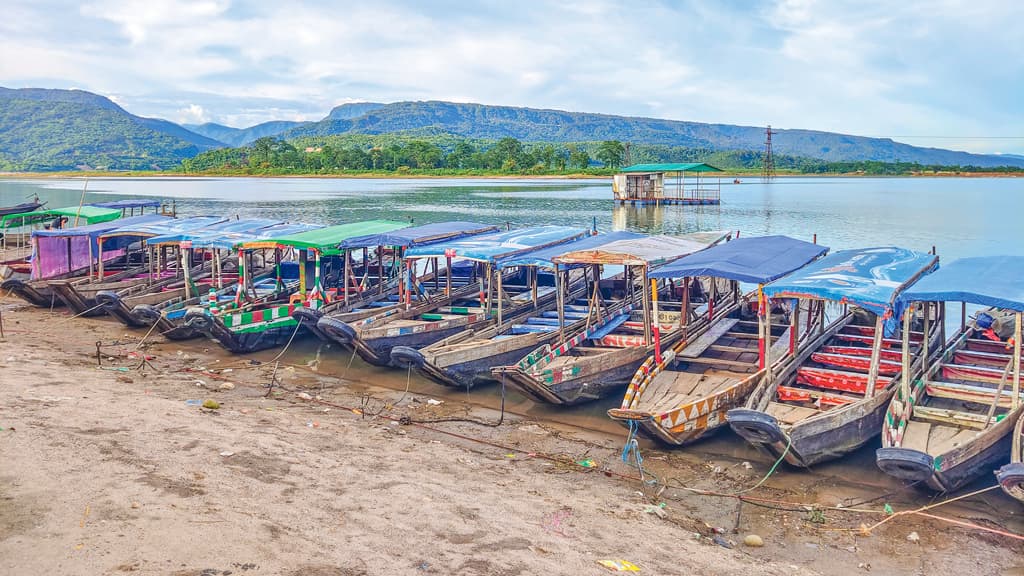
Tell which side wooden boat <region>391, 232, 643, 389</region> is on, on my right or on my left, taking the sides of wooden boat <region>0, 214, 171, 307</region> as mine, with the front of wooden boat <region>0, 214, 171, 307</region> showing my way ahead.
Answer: on my left

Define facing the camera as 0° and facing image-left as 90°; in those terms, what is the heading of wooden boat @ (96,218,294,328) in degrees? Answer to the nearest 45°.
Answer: approximately 45°

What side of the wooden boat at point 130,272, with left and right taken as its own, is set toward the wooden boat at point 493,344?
left

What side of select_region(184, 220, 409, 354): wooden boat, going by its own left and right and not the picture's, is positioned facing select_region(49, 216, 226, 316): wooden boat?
right

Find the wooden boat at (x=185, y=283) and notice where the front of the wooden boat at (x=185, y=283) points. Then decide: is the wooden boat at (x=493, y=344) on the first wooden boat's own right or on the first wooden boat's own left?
on the first wooden boat's own left

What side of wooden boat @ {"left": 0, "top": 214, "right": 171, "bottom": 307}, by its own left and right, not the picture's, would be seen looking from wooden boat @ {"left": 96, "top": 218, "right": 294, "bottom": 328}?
left

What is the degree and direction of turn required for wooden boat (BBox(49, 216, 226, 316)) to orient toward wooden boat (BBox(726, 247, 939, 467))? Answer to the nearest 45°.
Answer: approximately 90° to its left

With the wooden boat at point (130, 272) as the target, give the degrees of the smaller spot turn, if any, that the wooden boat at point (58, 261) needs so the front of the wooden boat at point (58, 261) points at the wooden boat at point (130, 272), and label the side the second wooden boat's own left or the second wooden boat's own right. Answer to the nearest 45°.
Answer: approximately 90° to the second wooden boat's own left

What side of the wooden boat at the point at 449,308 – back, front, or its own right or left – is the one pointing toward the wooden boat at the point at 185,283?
right

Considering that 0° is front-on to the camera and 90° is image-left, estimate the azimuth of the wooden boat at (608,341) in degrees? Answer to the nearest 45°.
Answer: approximately 45°
